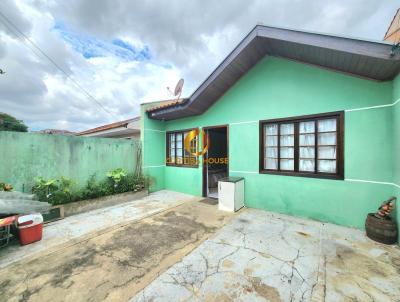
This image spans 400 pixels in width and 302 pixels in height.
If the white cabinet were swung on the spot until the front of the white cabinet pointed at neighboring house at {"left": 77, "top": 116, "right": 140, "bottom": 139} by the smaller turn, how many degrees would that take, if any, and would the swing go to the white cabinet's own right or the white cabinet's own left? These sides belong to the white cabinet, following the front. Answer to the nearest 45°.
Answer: approximately 90° to the white cabinet's own right

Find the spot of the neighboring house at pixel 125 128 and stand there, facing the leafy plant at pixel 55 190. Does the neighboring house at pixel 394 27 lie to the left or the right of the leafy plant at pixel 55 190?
left

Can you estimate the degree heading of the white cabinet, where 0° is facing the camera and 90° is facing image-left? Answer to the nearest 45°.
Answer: approximately 45°

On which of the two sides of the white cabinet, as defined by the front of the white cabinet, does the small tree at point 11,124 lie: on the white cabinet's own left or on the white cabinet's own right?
on the white cabinet's own right

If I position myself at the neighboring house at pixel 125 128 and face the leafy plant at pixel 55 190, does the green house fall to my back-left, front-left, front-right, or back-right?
front-left

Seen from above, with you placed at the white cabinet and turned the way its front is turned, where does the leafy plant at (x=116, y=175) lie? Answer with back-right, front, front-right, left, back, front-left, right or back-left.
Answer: front-right

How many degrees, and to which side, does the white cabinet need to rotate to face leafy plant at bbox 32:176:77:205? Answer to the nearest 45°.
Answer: approximately 45° to its right
